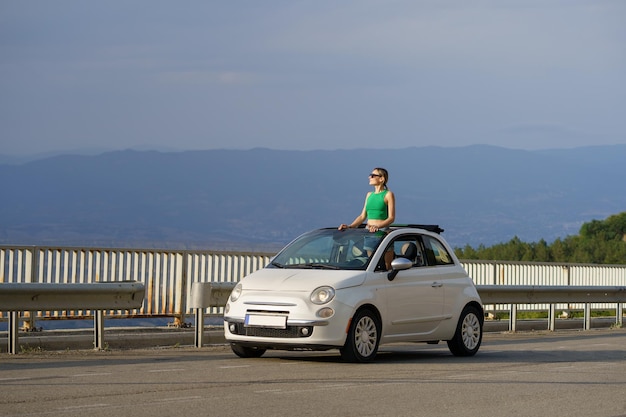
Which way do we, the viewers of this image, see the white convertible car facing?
facing the viewer and to the left of the viewer

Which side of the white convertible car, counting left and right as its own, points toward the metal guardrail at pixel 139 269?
right

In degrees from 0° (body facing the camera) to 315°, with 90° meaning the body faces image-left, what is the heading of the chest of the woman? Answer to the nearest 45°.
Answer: approximately 45°

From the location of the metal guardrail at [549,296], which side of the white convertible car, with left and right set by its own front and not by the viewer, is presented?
back
